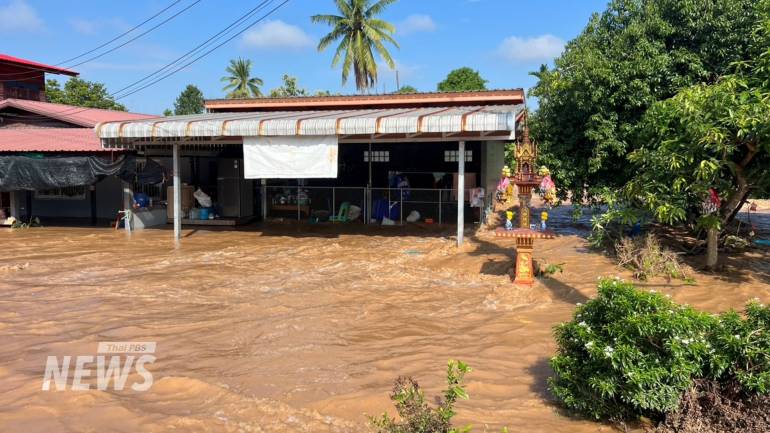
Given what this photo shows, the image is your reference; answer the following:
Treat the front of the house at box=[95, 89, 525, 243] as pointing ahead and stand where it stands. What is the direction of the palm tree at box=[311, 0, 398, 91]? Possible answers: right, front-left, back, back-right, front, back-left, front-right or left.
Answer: back

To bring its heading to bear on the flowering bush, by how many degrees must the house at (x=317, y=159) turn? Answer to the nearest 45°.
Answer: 0° — it already faces it

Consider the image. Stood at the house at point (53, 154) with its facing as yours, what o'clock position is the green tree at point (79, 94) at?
The green tree is roughly at 6 o'clock from the house.

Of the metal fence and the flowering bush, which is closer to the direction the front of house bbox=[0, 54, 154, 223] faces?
the flowering bush

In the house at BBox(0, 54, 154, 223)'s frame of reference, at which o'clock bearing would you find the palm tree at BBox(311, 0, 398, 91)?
The palm tree is roughly at 8 o'clock from the house.

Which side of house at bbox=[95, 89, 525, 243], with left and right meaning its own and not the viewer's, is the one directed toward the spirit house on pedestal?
front

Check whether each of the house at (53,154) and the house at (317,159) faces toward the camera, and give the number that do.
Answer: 2

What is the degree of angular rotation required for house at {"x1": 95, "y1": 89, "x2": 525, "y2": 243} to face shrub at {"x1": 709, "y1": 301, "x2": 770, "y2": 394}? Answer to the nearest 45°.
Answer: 0° — it already faces it

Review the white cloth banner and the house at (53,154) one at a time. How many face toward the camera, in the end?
2
